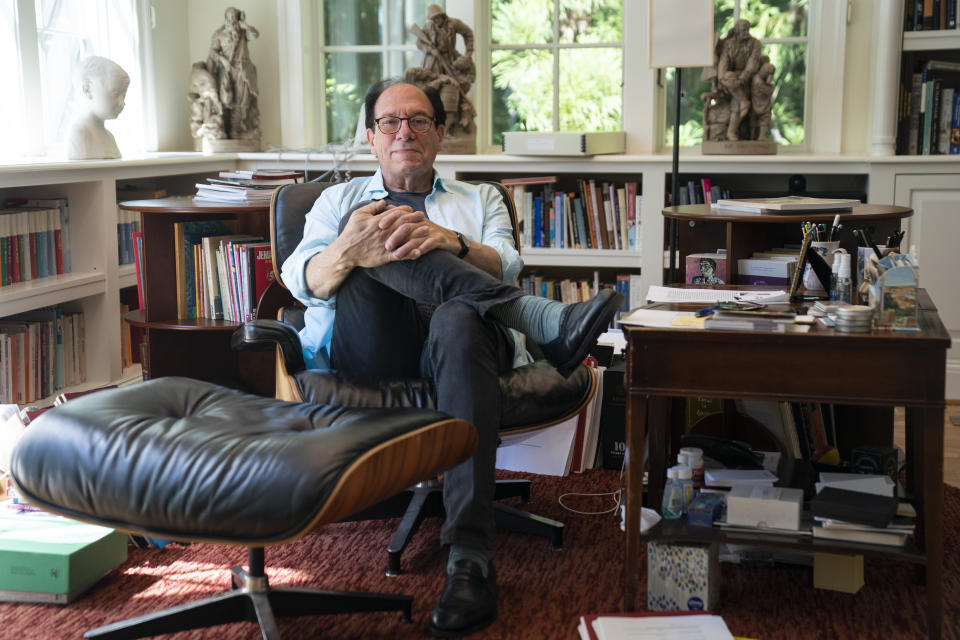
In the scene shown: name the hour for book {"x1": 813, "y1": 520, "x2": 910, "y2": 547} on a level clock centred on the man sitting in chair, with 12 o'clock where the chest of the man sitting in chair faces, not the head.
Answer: The book is roughly at 10 o'clock from the man sitting in chair.

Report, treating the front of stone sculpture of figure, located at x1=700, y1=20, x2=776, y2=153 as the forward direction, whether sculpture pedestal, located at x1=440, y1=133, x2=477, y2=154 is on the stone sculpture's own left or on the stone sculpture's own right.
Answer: on the stone sculpture's own right

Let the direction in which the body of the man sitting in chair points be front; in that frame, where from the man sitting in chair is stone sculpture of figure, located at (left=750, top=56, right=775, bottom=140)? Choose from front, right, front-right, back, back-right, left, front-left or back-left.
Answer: back-left

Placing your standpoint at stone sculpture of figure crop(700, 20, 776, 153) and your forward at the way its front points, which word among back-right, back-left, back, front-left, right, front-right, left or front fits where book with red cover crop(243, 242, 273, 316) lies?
front-right

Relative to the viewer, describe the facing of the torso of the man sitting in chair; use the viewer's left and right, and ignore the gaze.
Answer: facing the viewer

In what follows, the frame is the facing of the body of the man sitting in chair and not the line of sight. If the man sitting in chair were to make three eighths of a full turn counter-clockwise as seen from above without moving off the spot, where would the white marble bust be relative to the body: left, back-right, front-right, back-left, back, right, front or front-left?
left

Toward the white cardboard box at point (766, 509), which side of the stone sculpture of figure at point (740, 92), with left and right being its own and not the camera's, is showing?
front

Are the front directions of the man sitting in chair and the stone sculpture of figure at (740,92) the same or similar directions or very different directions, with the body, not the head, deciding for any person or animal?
same or similar directions

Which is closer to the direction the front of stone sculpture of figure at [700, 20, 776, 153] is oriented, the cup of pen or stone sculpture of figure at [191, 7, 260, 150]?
the cup of pen

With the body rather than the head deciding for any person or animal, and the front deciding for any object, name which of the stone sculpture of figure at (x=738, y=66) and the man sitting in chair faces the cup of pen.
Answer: the stone sculpture of figure

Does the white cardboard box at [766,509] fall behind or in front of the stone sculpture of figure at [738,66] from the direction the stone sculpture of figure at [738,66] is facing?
in front

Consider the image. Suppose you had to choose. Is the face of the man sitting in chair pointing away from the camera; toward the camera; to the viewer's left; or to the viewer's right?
toward the camera

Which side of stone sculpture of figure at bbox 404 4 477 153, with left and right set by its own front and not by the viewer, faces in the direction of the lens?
front

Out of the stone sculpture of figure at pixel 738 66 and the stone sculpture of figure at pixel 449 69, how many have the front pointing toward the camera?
2

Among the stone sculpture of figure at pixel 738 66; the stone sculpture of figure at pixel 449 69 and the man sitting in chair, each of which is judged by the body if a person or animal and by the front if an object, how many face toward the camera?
3

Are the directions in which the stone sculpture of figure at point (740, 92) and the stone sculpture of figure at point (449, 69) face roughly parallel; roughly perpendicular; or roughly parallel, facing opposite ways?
roughly parallel

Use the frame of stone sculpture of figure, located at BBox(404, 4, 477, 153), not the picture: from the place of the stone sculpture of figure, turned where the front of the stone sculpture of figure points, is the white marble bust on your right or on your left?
on your right

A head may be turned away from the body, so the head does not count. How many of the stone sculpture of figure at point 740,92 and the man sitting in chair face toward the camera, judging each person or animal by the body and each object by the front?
2
